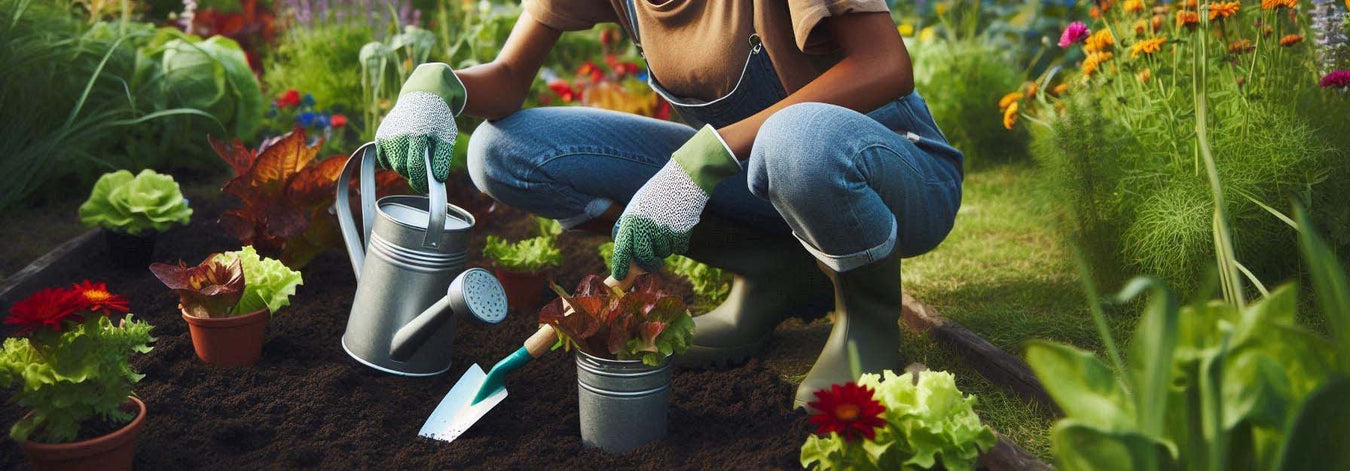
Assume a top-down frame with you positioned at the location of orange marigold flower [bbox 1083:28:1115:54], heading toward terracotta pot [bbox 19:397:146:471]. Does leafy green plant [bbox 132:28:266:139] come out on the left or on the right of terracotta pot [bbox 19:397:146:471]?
right

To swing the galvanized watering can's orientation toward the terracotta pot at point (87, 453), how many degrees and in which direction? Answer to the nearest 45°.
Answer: approximately 90° to its right

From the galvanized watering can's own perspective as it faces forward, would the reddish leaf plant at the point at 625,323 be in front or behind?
in front

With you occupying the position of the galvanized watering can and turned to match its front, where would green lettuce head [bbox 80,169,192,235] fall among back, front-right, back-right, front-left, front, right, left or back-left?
back

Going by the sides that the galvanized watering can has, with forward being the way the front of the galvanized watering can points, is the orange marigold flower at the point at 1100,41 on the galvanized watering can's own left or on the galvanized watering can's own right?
on the galvanized watering can's own left

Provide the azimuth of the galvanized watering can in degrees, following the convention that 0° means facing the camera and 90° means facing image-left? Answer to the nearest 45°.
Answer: approximately 315°

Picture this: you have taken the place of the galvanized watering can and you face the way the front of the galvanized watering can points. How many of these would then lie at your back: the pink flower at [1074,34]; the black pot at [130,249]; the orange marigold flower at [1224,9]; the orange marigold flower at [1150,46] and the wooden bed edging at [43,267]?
2

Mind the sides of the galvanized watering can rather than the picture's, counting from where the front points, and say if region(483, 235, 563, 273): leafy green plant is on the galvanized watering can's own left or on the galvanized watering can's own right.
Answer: on the galvanized watering can's own left

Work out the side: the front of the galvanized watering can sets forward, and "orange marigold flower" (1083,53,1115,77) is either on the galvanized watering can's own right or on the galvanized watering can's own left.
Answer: on the galvanized watering can's own left

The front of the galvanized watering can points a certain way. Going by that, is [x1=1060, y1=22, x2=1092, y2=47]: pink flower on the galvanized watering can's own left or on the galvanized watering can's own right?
on the galvanized watering can's own left

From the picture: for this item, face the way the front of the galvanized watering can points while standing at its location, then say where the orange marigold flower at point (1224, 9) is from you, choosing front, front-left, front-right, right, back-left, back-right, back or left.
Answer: front-left
